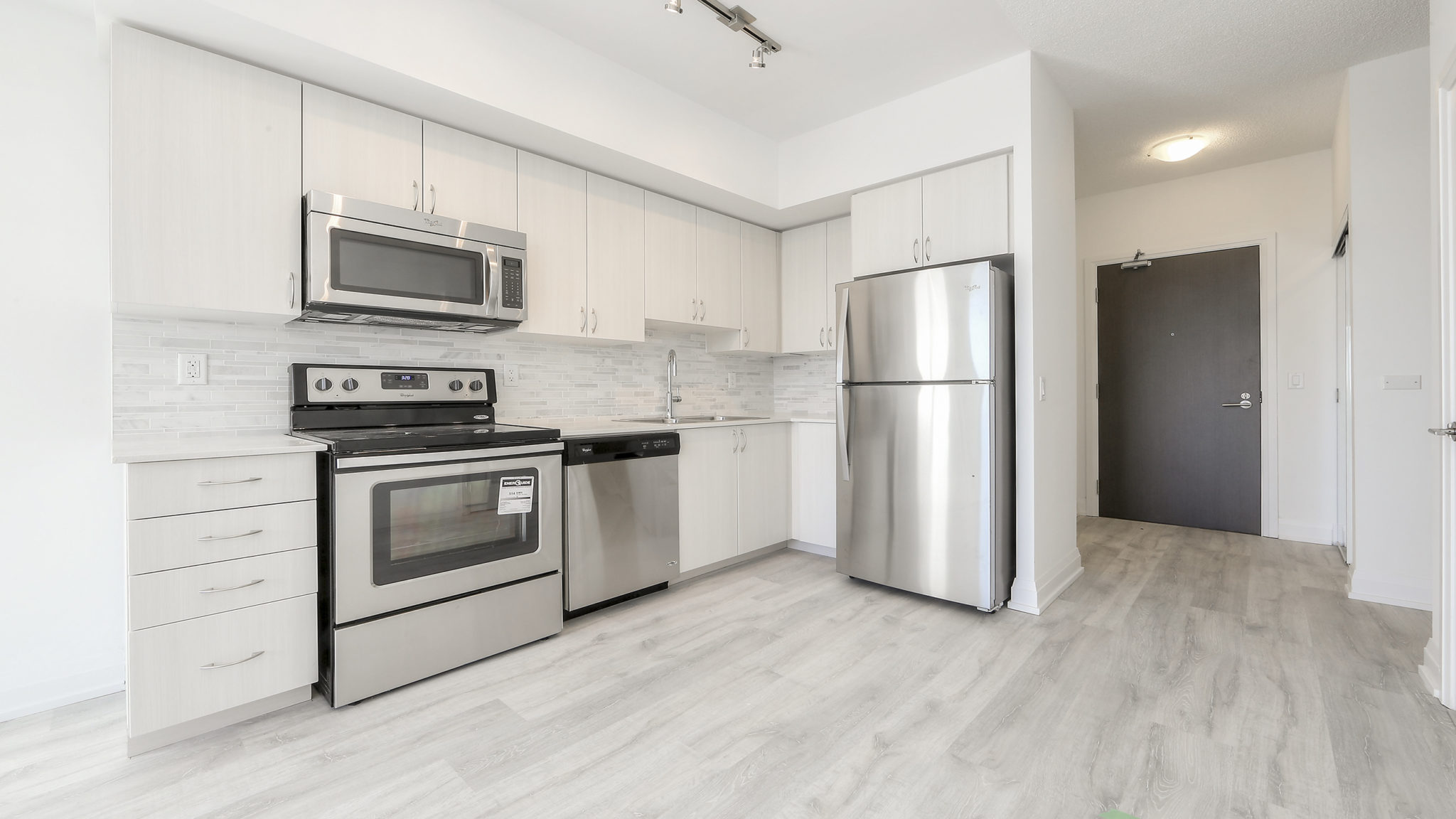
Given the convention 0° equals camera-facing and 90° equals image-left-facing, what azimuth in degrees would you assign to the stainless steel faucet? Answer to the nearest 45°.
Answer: approximately 315°

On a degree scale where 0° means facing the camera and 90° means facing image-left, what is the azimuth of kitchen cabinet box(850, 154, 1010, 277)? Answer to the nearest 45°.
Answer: approximately 45°

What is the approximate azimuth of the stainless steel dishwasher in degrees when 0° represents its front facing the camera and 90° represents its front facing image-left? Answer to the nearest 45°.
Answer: approximately 315°

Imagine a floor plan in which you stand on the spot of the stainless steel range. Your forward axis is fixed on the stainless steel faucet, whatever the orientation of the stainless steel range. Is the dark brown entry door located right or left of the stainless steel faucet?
right

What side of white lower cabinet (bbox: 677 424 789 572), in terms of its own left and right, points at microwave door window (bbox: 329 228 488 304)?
right
